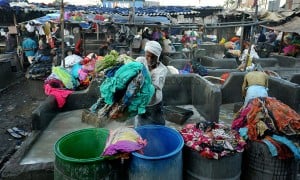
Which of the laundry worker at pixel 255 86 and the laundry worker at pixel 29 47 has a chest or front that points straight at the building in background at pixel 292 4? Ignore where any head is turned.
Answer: the laundry worker at pixel 255 86

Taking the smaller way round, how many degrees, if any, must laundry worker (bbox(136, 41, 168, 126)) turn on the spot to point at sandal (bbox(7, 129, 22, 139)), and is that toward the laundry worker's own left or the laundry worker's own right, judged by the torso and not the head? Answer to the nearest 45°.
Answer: approximately 90° to the laundry worker's own right

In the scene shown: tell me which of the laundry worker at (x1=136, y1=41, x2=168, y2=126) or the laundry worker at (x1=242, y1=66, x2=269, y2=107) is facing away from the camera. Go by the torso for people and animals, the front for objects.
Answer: the laundry worker at (x1=242, y1=66, x2=269, y2=107)

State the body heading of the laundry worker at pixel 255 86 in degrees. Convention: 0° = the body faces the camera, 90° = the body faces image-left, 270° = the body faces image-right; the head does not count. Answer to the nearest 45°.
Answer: approximately 180°

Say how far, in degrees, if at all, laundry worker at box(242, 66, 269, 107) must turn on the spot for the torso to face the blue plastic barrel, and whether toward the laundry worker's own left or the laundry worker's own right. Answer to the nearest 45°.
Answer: approximately 180°

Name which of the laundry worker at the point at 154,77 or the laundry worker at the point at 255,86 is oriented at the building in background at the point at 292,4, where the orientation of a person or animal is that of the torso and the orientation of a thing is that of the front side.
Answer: the laundry worker at the point at 255,86

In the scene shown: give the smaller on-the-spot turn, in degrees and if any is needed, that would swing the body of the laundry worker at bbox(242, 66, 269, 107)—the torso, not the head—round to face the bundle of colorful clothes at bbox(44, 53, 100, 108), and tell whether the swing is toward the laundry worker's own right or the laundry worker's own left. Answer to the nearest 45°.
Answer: approximately 90° to the laundry worker's own left

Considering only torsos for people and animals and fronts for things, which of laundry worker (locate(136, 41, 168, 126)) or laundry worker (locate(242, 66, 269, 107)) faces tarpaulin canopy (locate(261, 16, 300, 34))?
laundry worker (locate(242, 66, 269, 107))

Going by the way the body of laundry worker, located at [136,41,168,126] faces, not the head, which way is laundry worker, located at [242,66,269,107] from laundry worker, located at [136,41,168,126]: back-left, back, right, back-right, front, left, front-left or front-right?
back

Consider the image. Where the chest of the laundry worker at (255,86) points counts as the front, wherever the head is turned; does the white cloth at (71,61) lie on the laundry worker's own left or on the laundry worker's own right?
on the laundry worker's own left
